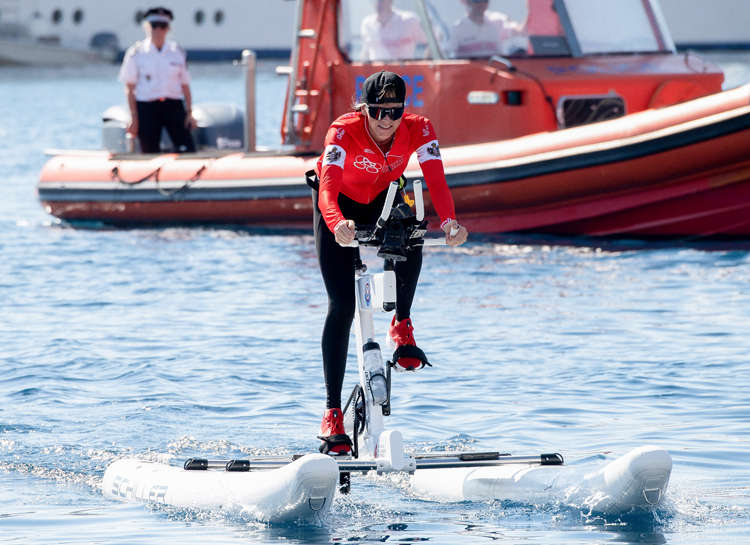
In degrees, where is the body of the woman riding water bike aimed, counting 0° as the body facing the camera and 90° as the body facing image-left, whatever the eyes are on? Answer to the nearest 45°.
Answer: approximately 0°

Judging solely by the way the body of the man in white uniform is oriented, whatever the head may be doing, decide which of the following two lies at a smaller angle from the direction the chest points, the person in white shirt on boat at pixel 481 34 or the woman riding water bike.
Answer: the woman riding water bike

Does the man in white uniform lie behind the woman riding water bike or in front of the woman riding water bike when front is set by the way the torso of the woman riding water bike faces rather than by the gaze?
behind

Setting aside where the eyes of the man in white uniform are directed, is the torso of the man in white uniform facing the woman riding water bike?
yes

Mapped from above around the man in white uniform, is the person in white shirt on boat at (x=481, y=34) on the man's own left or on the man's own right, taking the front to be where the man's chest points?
on the man's own left

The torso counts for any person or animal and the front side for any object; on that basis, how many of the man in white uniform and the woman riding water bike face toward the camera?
2

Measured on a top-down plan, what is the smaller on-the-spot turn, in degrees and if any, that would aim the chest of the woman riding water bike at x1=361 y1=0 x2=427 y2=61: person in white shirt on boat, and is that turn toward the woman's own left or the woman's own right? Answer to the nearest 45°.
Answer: approximately 180°

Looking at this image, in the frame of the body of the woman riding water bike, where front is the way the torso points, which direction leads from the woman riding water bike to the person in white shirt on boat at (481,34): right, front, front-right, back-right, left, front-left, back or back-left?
back
